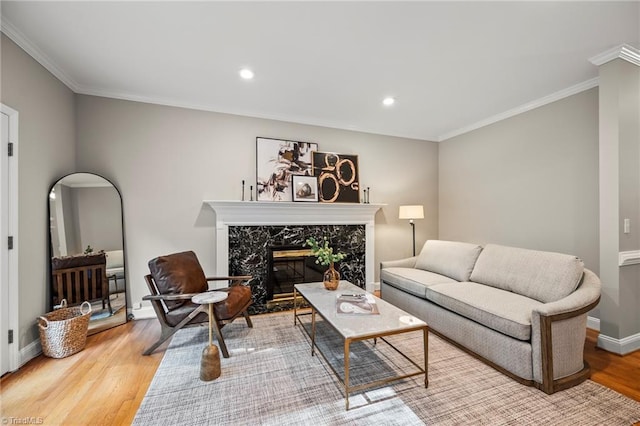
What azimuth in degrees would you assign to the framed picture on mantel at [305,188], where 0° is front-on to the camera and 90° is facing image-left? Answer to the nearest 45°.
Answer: approximately 0°

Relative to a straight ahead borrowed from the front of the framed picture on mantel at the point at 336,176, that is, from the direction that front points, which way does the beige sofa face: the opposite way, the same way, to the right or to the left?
to the right

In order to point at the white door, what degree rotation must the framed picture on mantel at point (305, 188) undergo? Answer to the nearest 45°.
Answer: approximately 45° to its right

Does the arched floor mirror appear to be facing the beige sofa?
yes

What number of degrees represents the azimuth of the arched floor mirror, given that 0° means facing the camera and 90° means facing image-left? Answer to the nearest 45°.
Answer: approximately 315°

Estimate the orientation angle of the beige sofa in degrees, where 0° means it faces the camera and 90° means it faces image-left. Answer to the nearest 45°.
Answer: approximately 45°

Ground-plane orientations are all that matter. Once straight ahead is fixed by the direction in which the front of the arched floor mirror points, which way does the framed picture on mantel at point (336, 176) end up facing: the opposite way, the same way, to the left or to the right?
to the right

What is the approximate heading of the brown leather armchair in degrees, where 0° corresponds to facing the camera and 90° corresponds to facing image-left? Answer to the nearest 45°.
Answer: approximately 315°

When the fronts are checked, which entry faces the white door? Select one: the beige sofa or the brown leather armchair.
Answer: the beige sofa

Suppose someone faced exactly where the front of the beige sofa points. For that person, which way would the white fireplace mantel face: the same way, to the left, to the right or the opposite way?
to the left

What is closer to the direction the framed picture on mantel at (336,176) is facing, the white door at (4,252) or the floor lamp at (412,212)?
the white door
